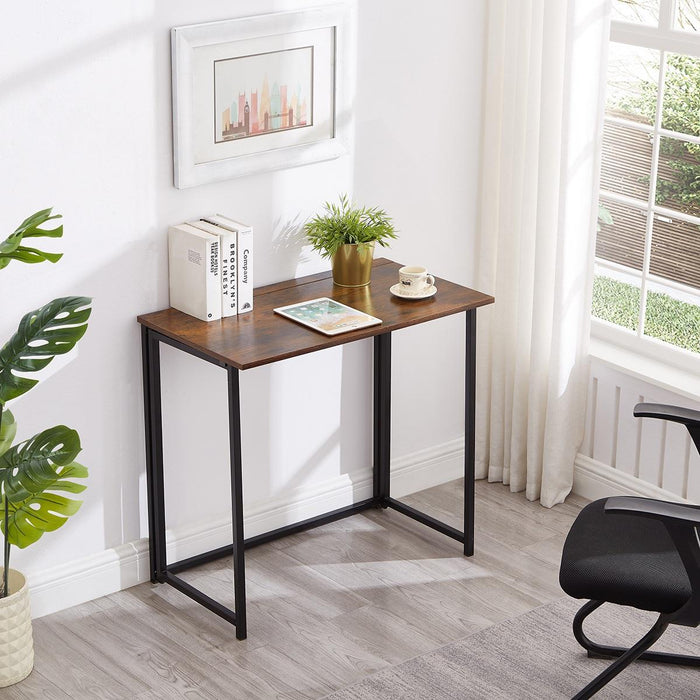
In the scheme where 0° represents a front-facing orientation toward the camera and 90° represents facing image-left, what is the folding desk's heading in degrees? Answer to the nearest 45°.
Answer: approximately 315°

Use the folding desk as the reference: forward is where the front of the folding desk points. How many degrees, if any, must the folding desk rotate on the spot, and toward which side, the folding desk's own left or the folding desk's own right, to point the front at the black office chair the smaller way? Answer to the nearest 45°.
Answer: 0° — it already faces it

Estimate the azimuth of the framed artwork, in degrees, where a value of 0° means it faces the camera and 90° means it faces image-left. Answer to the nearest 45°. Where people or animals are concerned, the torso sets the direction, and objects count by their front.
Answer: approximately 315°

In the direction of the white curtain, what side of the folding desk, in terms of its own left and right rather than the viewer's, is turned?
left

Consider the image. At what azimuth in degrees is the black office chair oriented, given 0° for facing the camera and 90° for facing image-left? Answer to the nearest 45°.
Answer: approximately 90°
